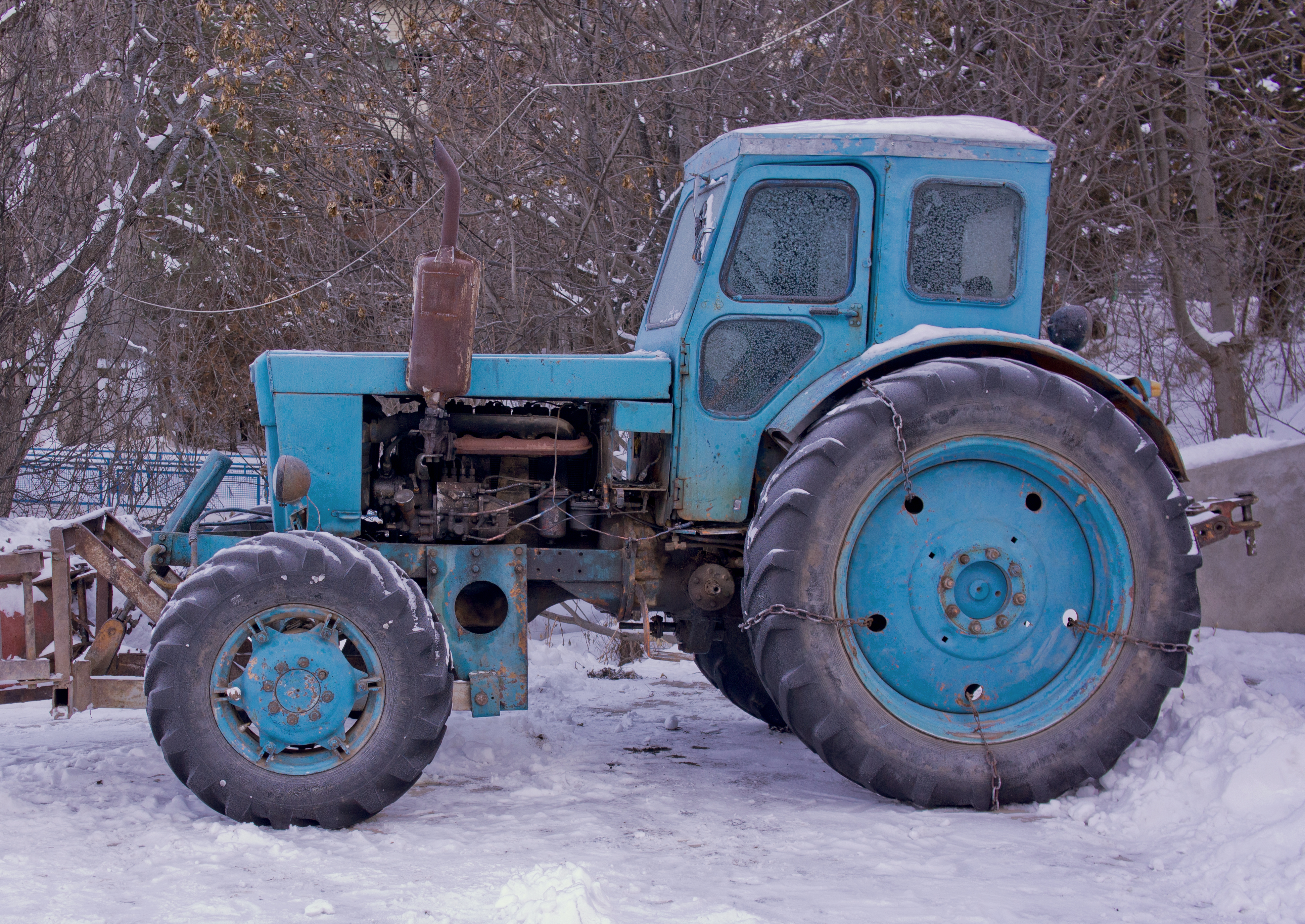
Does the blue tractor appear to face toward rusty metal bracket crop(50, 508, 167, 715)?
yes

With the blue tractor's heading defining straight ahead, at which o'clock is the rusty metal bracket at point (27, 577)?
The rusty metal bracket is roughly at 12 o'clock from the blue tractor.

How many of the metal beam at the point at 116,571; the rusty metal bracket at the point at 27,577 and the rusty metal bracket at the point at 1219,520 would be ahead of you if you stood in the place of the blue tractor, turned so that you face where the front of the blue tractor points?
2

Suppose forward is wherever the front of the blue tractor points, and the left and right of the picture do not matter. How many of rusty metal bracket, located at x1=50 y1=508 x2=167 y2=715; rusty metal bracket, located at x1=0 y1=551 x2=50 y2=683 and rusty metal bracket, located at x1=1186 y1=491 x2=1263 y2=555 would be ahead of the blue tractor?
2

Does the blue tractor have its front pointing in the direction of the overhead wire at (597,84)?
no

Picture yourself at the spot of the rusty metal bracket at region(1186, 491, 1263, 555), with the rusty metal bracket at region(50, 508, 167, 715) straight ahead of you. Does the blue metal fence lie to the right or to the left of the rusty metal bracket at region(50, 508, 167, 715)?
right

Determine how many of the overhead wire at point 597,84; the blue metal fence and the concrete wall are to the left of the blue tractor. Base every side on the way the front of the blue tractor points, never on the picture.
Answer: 0

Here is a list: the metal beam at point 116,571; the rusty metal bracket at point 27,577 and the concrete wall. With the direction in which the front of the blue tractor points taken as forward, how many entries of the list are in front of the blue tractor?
2

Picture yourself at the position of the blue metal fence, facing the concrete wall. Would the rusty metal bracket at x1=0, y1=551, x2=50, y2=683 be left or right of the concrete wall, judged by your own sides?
right

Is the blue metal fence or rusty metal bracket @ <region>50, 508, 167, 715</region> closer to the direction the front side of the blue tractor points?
the rusty metal bracket

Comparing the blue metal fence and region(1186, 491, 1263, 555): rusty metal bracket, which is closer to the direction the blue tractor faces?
the blue metal fence

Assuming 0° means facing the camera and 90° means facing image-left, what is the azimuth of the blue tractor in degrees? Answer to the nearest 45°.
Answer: approximately 90°

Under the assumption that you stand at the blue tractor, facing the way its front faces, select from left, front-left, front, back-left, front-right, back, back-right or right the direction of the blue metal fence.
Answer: front-right

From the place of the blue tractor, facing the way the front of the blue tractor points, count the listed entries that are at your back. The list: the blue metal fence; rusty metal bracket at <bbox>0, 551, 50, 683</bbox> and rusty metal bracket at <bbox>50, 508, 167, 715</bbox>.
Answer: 0

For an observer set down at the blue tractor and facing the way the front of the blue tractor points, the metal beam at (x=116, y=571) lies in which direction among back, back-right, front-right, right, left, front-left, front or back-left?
front

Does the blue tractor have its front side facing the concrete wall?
no
